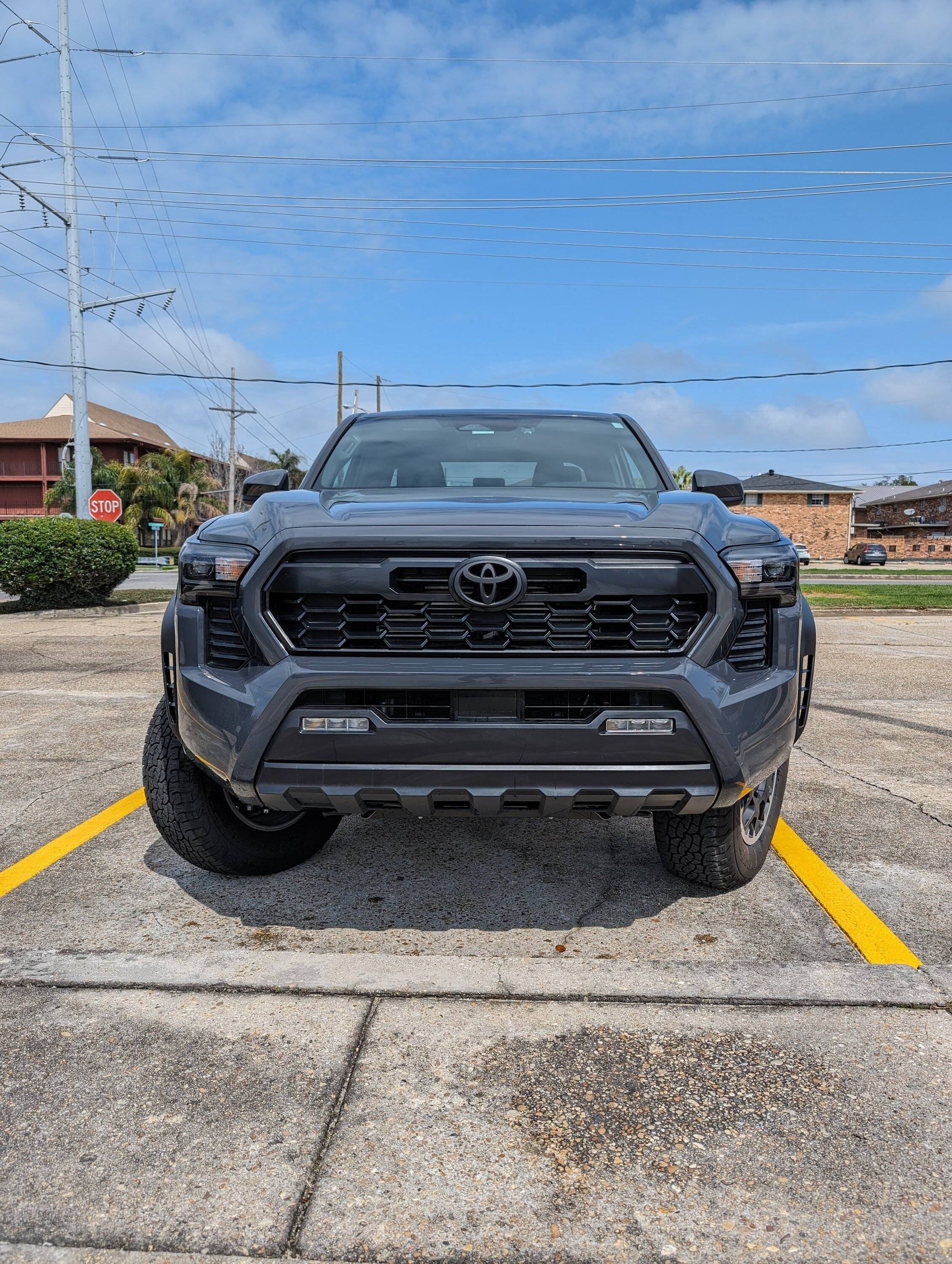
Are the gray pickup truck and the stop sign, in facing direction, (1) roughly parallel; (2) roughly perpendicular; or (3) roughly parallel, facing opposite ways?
roughly parallel

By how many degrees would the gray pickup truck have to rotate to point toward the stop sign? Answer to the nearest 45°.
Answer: approximately 135° to its right

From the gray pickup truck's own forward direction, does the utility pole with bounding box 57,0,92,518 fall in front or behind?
behind

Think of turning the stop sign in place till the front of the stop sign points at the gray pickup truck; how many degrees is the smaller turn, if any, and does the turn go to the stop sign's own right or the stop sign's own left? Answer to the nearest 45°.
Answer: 0° — it already faces it

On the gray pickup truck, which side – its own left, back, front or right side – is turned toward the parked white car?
back

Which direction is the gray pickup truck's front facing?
toward the camera

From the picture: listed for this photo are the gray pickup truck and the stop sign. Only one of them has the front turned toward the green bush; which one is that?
the stop sign

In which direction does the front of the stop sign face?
toward the camera

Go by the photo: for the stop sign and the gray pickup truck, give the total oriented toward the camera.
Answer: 2
